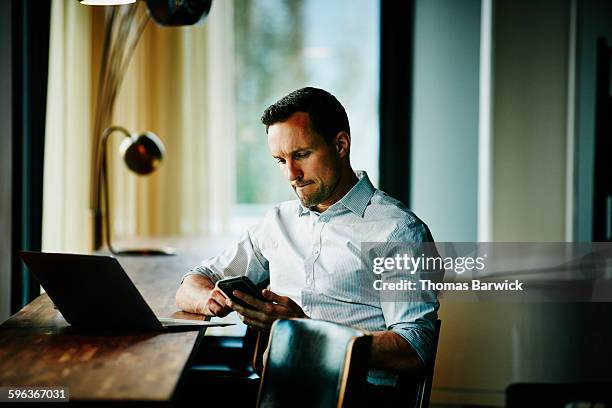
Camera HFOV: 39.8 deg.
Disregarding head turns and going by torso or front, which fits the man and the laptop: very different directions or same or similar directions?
very different directions

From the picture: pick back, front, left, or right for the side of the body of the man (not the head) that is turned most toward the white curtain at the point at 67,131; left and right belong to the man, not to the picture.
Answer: right

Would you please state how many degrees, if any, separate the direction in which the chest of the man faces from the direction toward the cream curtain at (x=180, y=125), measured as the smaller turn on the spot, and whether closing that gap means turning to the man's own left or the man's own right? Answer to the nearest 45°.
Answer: approximately 135° to the man's own right

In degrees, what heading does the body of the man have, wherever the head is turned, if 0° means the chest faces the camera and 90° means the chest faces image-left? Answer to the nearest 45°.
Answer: approximately 45°

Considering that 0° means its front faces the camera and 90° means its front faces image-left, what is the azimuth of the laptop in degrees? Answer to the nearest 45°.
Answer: approximately 225°

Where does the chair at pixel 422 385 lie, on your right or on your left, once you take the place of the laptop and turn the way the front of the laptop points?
on your right

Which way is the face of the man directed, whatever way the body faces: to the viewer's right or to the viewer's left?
to the viewer's left
